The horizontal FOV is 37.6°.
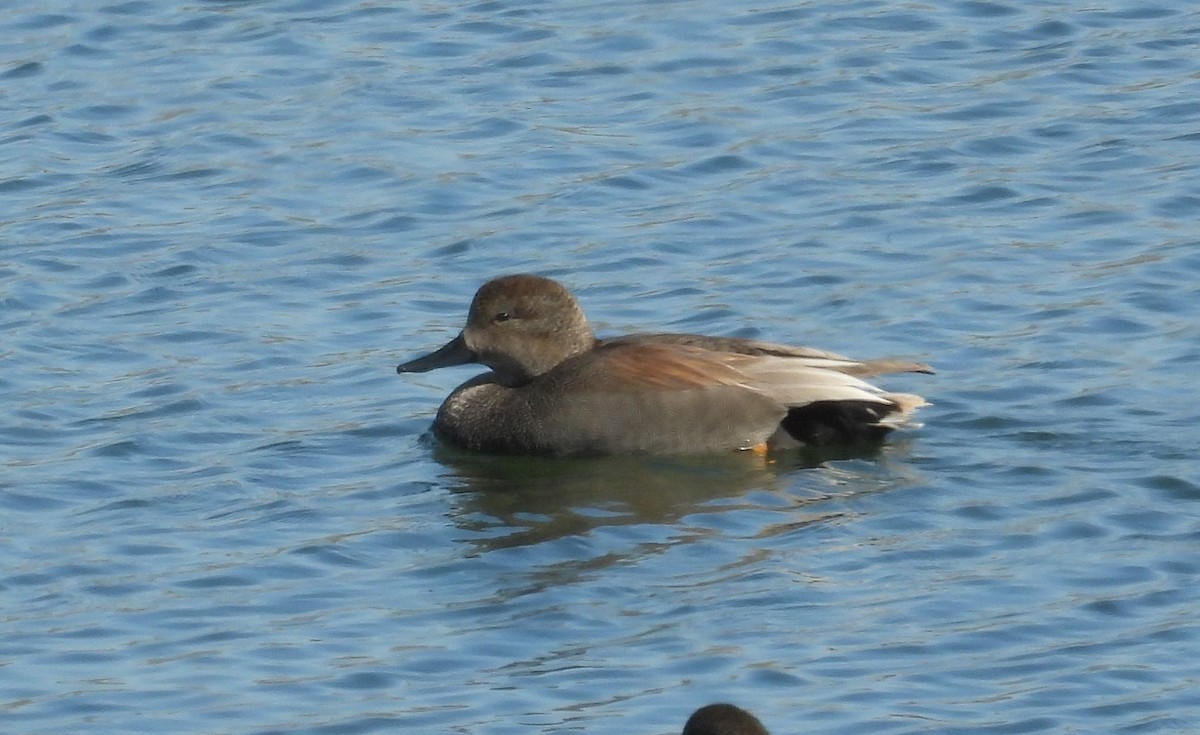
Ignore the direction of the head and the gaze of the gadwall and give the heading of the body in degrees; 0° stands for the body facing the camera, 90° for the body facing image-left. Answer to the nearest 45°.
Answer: approximately 90°
